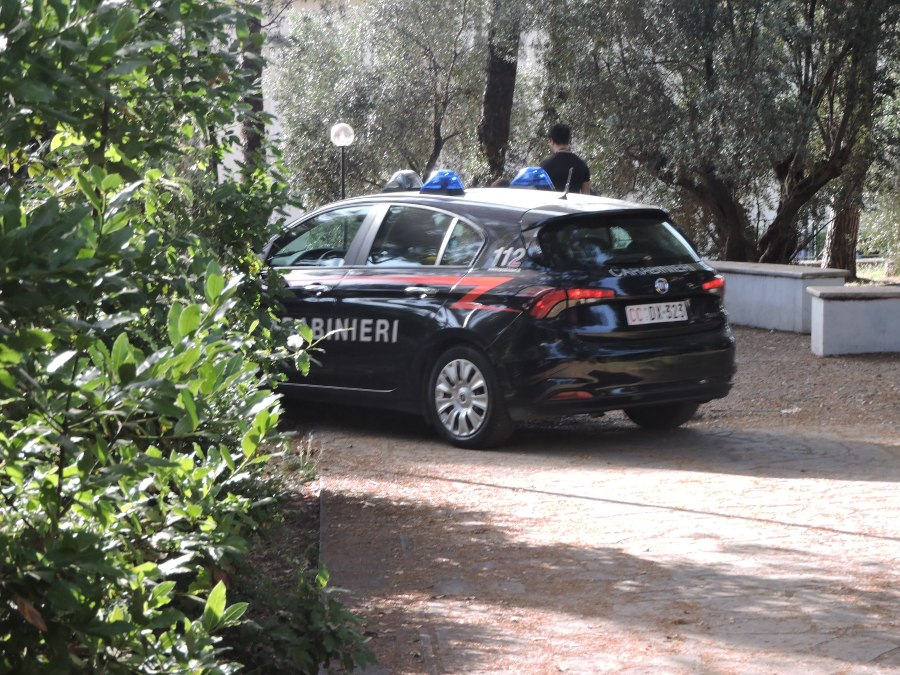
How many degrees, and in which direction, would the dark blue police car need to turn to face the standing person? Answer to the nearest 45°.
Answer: approximately 45° to its right

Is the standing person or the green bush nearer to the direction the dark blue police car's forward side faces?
the standing person

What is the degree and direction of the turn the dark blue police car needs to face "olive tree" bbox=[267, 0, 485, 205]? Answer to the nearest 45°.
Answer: approximately 45° to its right

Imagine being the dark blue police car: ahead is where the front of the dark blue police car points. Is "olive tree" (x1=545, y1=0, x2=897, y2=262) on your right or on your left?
on your right

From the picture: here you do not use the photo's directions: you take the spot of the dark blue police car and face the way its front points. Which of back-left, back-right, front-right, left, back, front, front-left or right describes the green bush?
back-left

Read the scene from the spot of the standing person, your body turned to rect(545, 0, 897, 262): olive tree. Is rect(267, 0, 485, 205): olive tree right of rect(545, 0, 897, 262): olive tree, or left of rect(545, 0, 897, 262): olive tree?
left

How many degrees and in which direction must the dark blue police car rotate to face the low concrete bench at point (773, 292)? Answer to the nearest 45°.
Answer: approximately 90° to its right

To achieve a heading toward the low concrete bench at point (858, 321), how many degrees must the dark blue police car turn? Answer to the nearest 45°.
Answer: approximately 90° to its right

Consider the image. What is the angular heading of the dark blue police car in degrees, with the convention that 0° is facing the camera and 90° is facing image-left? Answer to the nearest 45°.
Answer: approximately 135°
